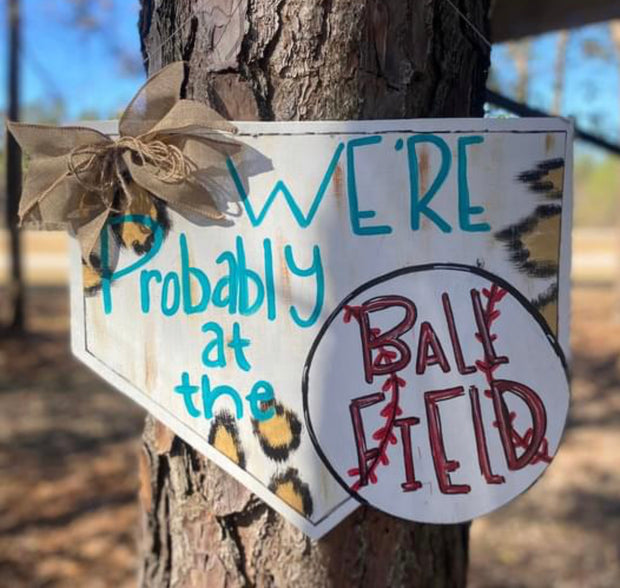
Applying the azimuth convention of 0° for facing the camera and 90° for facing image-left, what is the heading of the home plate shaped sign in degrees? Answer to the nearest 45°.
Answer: approximately 0°

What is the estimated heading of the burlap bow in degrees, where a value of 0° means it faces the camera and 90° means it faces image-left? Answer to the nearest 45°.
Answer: approximately 0°

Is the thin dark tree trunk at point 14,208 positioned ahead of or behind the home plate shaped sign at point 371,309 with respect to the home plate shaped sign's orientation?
behind

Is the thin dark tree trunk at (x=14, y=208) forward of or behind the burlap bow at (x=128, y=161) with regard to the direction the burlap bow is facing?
behind
